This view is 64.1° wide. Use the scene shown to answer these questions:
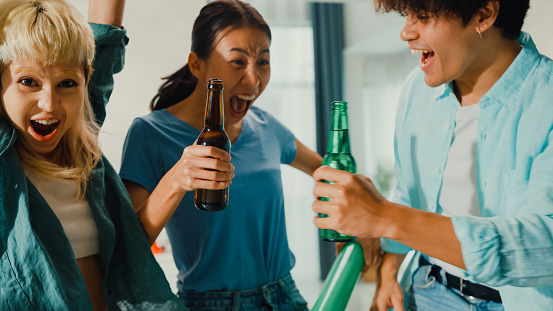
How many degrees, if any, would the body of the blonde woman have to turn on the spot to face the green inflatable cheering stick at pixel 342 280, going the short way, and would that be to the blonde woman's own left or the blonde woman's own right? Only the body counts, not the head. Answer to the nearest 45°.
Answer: approximately 90° to the blonde woman's own left

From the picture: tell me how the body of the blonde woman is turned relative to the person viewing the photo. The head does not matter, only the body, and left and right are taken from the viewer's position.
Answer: facing the viewer
